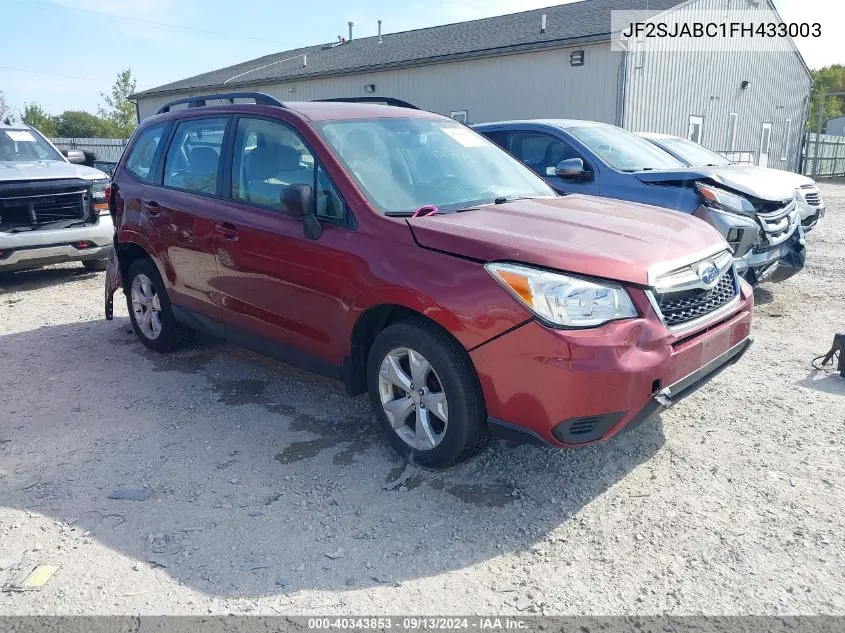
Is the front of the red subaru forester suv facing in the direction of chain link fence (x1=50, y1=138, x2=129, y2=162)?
no

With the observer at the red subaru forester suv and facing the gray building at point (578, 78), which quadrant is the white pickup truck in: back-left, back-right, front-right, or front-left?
front-left

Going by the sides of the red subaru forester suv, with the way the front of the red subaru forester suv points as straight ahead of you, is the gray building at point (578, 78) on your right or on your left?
on your left

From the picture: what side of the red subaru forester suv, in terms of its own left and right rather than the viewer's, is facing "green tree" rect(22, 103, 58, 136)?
back

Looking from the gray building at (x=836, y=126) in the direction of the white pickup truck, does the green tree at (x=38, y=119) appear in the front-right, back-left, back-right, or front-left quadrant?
front-right

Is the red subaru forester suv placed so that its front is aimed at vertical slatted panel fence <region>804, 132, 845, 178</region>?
no

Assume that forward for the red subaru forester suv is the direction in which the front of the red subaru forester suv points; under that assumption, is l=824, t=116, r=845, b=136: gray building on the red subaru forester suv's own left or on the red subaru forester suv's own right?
on the red subaru forester suv's own left

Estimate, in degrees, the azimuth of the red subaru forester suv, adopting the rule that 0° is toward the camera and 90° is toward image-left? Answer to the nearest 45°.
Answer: approximately 315°

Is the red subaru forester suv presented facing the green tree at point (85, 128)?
no

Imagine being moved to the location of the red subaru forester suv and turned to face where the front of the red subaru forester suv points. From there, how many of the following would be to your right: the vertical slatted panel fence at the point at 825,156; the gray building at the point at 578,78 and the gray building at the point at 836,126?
0

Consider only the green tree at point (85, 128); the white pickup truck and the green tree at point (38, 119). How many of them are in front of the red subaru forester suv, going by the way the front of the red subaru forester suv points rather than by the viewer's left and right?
0

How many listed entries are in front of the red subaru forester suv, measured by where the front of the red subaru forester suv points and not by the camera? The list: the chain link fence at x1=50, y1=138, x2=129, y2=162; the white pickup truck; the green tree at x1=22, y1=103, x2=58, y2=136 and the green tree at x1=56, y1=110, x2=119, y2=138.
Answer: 0

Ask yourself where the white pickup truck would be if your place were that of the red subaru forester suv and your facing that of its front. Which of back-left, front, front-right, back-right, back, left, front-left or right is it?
back
